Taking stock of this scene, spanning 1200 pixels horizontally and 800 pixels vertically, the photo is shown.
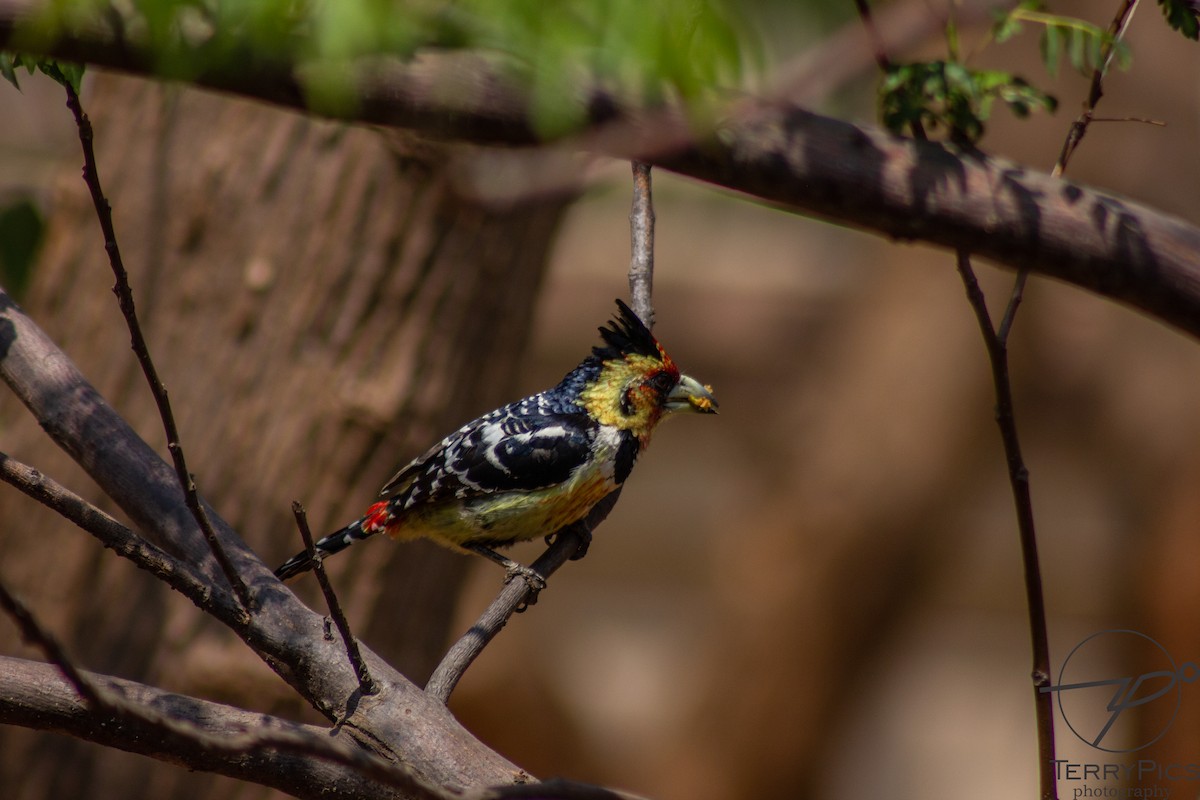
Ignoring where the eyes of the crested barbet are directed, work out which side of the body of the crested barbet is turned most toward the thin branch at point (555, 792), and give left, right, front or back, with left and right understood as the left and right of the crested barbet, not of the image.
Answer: right

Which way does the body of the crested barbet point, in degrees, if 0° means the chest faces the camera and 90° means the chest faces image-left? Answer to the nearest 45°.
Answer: approximately 270°

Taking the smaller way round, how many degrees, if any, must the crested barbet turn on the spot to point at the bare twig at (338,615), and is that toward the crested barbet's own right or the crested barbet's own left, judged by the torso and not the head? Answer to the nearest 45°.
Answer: approximately 180°

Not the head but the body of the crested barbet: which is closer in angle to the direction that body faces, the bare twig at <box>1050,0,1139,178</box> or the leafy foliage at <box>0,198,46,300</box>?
the bare twig

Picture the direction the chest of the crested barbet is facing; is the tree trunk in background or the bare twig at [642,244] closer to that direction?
the bare twig

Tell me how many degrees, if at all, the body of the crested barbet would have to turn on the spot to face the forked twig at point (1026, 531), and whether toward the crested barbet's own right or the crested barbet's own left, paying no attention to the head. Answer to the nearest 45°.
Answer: approximately 45° to the crested barbet's own right

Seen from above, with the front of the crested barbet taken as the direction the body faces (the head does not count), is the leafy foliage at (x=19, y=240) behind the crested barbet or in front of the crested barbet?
behind

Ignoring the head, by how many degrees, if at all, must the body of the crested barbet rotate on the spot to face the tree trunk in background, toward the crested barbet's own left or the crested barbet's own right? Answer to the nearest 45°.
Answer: approximately 135° to the crested barbet's own left
